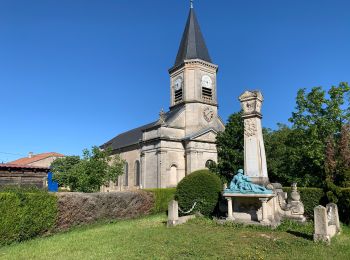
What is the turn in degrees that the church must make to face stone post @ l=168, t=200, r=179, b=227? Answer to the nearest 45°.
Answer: approximately 45° to its right

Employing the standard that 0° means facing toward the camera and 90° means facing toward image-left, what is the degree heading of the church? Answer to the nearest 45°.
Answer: approximately 315°

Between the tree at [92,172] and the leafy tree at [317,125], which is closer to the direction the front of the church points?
the leafy tree

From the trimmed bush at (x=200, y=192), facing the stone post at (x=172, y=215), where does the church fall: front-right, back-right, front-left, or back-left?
back-right

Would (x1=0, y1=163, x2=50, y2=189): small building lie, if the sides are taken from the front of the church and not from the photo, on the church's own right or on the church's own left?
on the church's own right

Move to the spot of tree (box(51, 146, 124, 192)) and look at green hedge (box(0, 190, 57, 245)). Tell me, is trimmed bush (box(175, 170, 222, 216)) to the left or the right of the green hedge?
left

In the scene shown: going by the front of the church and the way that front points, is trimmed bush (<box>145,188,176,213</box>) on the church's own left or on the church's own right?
on the church's own right

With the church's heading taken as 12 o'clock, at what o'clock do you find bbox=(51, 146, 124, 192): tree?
The tree is roughly at 3 o'clock from the church.

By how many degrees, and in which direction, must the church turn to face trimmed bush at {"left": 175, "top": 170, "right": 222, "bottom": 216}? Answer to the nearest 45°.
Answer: approximately 45° to its right
